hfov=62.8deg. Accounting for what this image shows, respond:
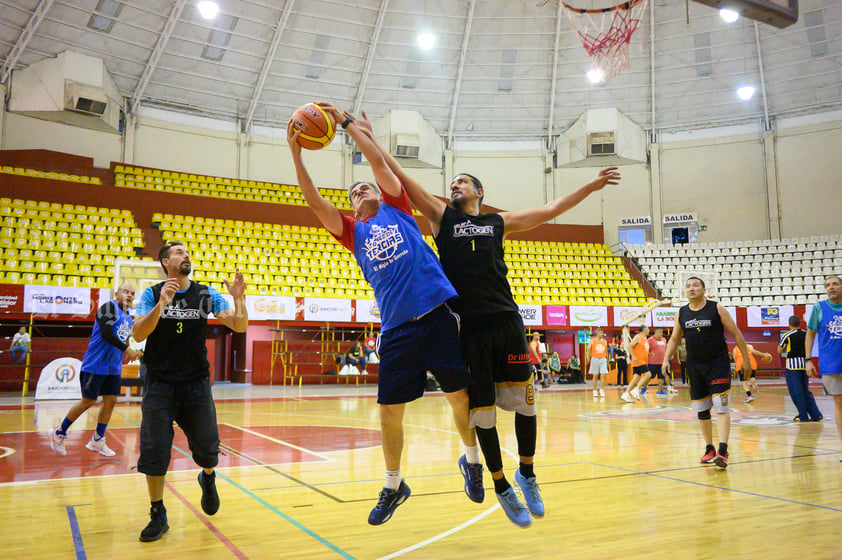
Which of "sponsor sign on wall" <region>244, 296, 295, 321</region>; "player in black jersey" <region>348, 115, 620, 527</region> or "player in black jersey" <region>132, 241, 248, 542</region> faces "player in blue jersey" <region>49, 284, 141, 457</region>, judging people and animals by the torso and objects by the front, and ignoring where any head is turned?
the sponsor sign on wall

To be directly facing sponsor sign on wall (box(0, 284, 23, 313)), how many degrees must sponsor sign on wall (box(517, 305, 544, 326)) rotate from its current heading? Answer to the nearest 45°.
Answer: approximately 45° to its right

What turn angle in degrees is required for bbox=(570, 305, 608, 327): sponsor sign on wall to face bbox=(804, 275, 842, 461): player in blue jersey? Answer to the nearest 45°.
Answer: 0° — it already faces them

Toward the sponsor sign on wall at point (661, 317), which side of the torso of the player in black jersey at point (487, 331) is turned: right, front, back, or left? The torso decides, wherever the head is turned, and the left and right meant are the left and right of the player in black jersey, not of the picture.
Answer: back
